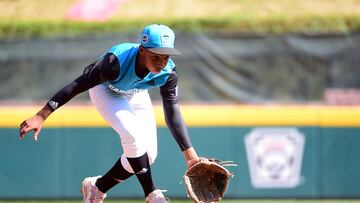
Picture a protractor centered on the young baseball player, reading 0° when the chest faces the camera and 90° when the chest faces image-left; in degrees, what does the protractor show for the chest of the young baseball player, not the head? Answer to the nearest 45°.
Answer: approximately 315°
